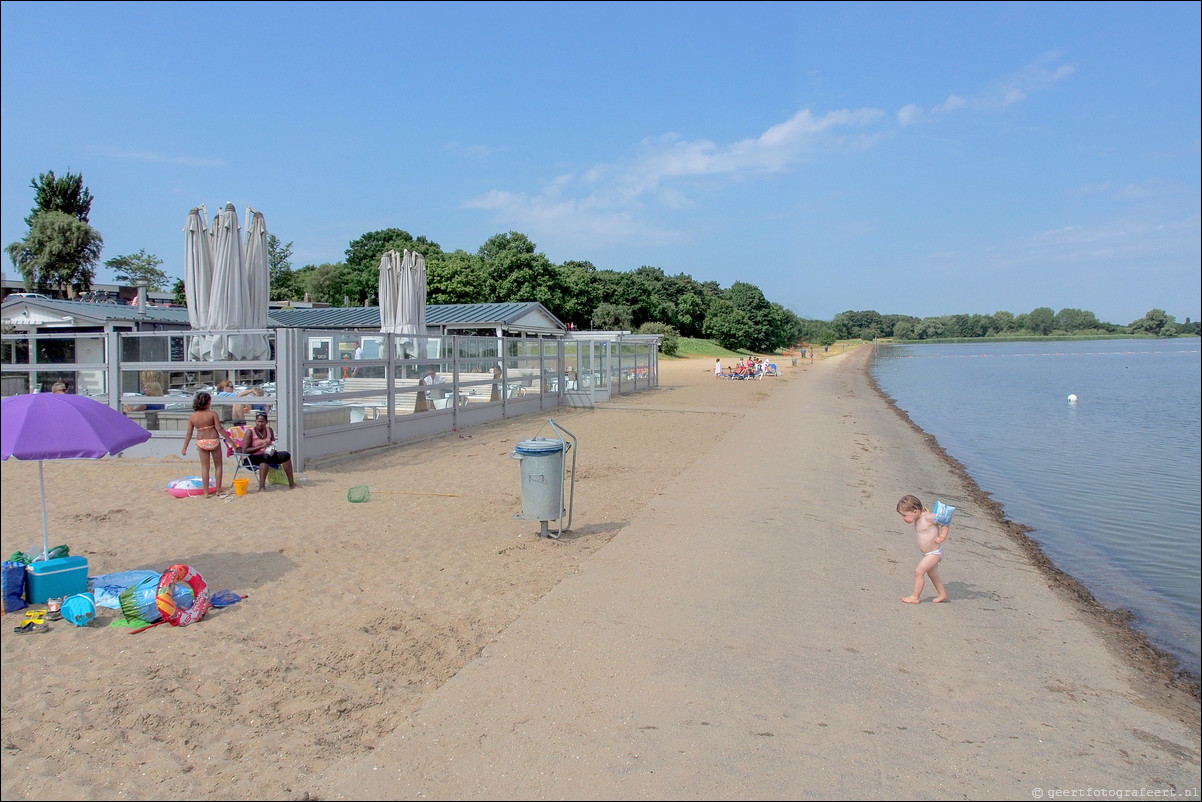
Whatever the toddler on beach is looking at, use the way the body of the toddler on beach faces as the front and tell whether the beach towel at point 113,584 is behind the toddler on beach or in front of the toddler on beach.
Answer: in front

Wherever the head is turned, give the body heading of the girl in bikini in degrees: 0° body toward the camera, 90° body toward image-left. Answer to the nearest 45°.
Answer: approximately 180°

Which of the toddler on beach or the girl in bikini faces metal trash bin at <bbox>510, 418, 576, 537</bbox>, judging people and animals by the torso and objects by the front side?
the toddler on beach

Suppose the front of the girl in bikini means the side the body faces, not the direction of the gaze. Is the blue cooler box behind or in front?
behind

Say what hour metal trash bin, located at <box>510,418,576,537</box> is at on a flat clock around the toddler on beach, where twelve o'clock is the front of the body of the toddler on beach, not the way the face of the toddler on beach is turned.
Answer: The metal trash bin is roughly at 12 o'clock from the toddler on beach.

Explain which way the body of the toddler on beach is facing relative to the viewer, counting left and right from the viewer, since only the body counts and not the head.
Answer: facing to the left of the viewer

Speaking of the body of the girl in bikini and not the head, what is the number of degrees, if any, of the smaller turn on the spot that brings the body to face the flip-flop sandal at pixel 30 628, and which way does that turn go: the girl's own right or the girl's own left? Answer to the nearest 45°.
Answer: approximately 180°

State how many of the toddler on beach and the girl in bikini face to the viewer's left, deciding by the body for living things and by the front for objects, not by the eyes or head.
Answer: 1

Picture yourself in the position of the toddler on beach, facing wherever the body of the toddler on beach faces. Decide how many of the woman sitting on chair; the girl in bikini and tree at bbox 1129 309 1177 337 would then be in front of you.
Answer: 2

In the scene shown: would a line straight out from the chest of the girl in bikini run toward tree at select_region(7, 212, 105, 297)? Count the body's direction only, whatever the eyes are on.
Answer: yes

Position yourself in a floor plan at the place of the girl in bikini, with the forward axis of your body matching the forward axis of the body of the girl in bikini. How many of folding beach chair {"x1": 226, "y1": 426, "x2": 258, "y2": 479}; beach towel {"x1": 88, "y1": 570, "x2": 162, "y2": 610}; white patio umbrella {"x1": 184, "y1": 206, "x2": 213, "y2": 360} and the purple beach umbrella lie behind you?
2

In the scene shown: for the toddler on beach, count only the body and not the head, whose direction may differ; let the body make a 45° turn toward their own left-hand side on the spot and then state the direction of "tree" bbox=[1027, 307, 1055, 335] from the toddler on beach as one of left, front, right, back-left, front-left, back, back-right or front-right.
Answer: back-right

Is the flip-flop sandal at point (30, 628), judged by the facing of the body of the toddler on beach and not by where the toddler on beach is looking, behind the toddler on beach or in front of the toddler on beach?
in front

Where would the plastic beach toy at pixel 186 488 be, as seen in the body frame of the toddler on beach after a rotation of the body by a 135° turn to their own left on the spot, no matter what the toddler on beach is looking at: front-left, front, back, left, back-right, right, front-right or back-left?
back-right

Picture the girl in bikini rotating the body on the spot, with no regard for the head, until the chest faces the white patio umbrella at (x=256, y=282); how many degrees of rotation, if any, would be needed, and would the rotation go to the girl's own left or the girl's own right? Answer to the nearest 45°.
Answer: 0° — they already face it
